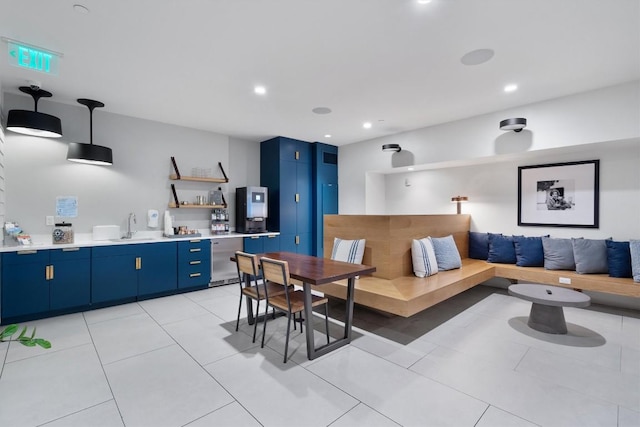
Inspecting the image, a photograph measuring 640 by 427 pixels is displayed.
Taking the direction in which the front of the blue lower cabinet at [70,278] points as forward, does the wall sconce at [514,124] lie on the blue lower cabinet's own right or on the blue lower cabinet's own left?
on the blue lower cabinet's own left

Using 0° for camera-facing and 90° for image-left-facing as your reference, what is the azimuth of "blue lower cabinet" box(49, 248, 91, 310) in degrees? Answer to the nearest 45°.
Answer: approximately 0°

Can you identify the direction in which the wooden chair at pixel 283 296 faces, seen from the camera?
facing away from the viewer and to the right of the viewer

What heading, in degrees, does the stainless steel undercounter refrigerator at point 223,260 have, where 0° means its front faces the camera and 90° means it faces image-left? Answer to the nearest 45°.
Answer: approximately 315°

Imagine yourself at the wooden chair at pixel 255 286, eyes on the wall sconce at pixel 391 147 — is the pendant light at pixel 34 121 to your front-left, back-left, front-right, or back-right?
back-left

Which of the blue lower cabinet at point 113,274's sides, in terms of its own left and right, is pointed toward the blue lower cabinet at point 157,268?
left

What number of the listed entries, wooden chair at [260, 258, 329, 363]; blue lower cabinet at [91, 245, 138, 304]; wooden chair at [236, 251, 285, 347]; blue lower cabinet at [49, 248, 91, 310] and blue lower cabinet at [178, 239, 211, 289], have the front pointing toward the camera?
3

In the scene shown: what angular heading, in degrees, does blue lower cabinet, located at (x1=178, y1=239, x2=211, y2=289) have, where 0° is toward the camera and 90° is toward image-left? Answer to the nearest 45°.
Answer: approximately 0°

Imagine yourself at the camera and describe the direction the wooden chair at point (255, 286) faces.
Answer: facing away from the viewer and to the right of the viewer

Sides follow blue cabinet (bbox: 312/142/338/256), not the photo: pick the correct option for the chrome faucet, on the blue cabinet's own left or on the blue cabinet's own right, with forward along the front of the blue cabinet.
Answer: on the blue cabinet's own right

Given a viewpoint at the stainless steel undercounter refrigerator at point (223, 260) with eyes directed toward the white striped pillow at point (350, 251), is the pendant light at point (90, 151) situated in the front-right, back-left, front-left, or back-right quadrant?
back-right

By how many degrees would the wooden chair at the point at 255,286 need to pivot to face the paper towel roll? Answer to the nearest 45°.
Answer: approximately 90° to its left
